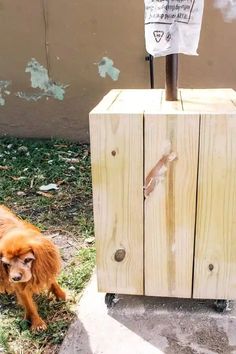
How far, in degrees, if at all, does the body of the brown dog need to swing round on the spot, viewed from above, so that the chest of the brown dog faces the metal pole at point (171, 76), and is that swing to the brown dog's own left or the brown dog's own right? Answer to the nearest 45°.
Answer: approximately 45° to the brown dog's own left

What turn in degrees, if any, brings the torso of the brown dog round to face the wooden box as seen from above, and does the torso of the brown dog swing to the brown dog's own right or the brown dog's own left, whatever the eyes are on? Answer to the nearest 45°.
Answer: approximately 45° to the brown dog's own left

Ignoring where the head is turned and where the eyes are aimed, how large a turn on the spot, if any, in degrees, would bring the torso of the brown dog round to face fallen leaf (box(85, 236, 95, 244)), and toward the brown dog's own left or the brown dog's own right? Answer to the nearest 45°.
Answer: approximately 90° to the brown dog's own left

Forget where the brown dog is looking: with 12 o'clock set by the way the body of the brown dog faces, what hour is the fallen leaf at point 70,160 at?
The fallen leaf is roughly at 8 o'clock from the brown dog.

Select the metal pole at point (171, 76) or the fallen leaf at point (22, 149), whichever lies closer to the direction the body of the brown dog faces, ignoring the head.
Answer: the metal pole

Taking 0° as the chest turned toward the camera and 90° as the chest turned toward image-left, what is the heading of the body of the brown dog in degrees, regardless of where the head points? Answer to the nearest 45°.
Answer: approximately 315°

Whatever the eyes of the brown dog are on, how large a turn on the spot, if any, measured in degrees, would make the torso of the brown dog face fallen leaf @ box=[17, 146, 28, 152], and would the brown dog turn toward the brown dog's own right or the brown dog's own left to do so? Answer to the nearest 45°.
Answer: approximately 135° to the brown dog's own left
